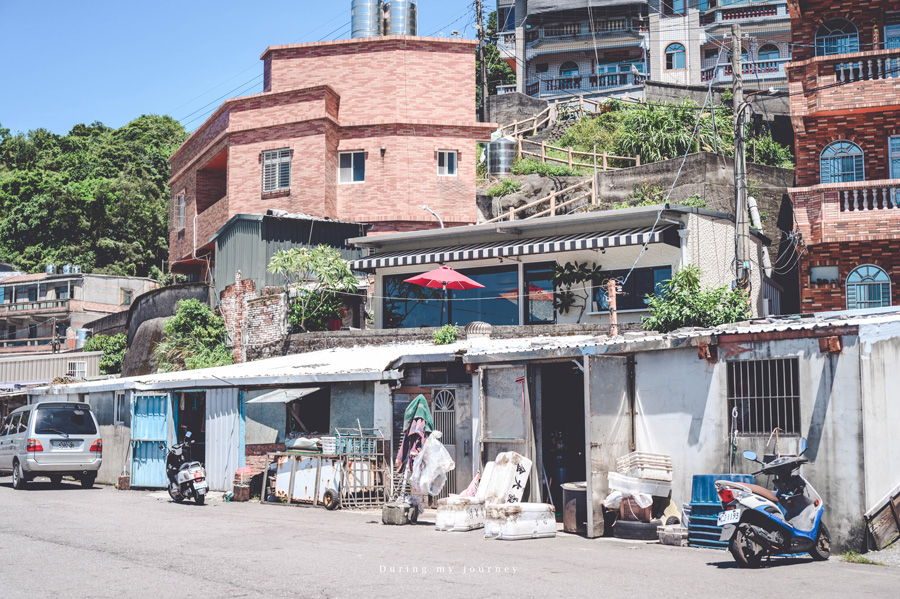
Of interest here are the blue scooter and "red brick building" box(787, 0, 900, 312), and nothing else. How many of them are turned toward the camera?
1

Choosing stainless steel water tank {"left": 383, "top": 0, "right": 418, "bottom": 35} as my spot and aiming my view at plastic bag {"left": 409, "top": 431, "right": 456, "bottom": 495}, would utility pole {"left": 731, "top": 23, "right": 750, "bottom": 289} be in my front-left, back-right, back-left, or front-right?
front-left

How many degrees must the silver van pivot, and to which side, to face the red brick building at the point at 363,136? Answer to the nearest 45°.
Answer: approximately 90° to its right

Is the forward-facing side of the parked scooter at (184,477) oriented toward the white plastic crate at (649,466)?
no

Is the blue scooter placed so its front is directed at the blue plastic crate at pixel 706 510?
no

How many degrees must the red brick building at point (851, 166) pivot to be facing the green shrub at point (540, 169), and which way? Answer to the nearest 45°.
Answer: approximately 135° to its right

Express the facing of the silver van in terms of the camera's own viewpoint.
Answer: facing away from the viewer and to the left of the viewer

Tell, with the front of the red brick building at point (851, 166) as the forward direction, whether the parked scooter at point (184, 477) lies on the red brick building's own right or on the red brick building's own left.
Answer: on the red brick building's own right

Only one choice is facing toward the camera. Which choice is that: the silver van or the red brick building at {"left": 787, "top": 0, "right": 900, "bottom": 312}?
the red brick building

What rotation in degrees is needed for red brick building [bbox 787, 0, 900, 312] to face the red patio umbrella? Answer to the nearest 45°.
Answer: approximately 90° to its right

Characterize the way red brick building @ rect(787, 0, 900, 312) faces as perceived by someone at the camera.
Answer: facing the viewer
